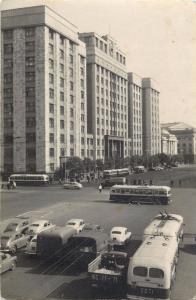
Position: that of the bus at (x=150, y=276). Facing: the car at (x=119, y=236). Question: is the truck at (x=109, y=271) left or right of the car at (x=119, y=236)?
left

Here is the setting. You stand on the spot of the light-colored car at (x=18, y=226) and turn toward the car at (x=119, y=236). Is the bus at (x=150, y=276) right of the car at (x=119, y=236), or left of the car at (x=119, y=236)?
right

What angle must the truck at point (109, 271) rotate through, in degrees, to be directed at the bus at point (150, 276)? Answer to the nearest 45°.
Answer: approximately 90° to its right

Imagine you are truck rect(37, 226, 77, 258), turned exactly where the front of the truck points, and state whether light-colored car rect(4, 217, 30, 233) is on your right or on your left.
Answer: on your left
